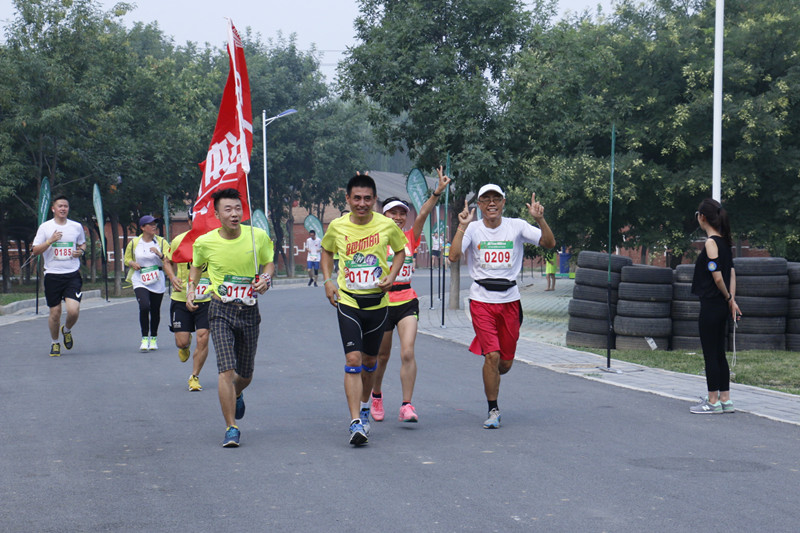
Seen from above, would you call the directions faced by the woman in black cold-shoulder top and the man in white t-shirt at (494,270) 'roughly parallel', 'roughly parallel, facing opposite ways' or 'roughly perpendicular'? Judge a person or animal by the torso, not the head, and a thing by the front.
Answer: roughly perpendicular

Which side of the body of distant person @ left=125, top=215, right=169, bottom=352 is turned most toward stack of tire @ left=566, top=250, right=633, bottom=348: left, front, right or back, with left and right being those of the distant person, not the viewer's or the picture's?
left

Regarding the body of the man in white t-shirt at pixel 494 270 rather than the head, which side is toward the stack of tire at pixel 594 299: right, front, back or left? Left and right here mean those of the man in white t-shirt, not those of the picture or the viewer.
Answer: back

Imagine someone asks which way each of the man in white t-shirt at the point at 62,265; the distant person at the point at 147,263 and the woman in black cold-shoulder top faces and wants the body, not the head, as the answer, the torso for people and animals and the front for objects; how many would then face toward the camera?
2

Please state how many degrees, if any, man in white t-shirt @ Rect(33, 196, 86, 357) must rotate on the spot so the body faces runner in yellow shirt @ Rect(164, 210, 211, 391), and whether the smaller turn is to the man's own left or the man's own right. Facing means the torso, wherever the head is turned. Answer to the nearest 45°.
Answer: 0° — they already face them

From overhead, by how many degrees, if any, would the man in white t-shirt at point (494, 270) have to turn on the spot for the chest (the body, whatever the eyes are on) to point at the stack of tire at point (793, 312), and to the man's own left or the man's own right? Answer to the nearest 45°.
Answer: approximately 135° to the man's own left

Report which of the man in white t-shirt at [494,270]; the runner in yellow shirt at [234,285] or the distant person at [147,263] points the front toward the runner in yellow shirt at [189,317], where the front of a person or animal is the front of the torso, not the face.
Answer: the distant person

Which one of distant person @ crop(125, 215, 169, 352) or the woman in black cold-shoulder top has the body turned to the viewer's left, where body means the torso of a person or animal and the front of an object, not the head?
the woman in black cold-shoulder top

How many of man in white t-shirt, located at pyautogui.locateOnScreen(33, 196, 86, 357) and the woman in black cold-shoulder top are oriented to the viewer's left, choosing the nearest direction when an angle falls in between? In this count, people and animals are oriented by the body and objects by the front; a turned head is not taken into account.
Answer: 1

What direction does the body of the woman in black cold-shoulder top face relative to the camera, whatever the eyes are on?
to the viewer's left

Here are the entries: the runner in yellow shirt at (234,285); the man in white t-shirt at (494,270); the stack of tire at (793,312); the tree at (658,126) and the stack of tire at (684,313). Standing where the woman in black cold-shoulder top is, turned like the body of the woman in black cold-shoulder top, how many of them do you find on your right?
3
